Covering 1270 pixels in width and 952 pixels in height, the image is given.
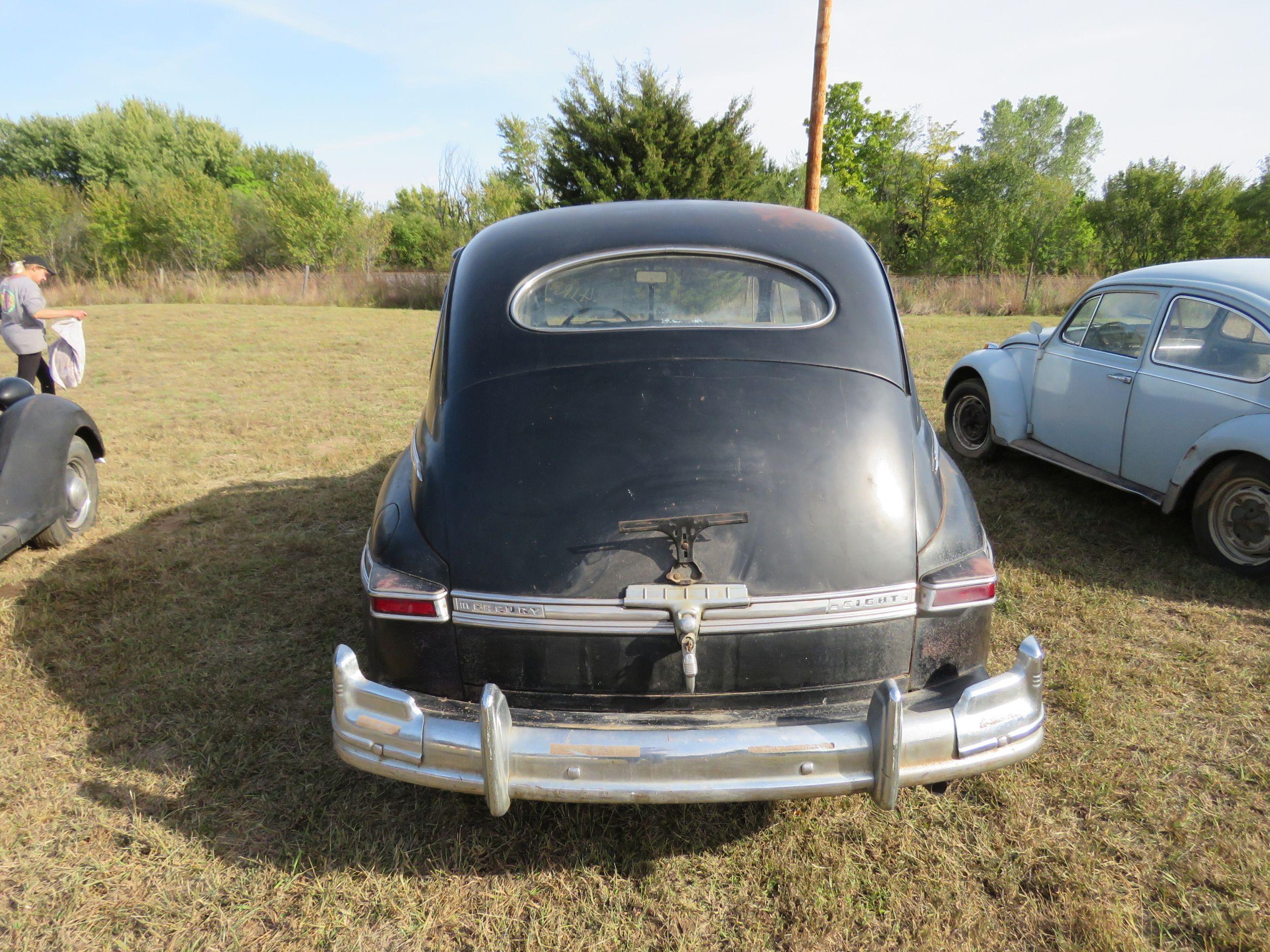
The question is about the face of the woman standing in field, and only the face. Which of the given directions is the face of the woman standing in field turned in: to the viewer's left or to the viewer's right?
to the viewer's right

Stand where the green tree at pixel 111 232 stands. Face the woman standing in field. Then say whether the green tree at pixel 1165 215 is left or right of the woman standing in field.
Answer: left

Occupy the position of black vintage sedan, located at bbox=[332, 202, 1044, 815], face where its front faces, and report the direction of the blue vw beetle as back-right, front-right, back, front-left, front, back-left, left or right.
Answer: front-right

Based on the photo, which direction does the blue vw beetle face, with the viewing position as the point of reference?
facing away from the viewer and to the left of the viewer

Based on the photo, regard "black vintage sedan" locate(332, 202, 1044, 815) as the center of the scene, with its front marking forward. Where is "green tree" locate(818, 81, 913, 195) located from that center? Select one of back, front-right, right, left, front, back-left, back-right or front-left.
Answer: front

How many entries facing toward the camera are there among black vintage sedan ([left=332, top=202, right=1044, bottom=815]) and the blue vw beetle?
0

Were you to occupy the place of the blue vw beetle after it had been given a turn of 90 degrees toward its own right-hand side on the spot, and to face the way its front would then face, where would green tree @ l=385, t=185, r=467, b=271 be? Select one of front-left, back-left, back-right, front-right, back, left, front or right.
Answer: left

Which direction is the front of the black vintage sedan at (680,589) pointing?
away from the camera

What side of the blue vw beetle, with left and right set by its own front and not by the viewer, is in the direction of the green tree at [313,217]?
front

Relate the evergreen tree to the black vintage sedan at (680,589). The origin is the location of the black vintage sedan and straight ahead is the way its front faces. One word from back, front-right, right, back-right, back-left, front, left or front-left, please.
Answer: front

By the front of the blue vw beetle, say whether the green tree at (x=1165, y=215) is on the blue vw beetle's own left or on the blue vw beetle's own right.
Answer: on the blue vw beetle's own right

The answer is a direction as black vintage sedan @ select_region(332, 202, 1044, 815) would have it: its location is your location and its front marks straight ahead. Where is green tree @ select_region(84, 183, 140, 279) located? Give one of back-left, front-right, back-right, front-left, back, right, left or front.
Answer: front-left

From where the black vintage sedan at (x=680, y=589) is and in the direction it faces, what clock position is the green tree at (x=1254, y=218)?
The green tree is roughly at 1 o'clock from the black vintage sedan.

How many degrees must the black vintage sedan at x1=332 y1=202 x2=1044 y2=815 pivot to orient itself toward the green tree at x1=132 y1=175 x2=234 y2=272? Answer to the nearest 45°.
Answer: approximately 45° to its left

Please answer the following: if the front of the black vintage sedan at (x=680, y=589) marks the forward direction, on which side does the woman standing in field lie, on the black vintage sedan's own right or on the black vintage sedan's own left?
on the black vintage sedan's own left
